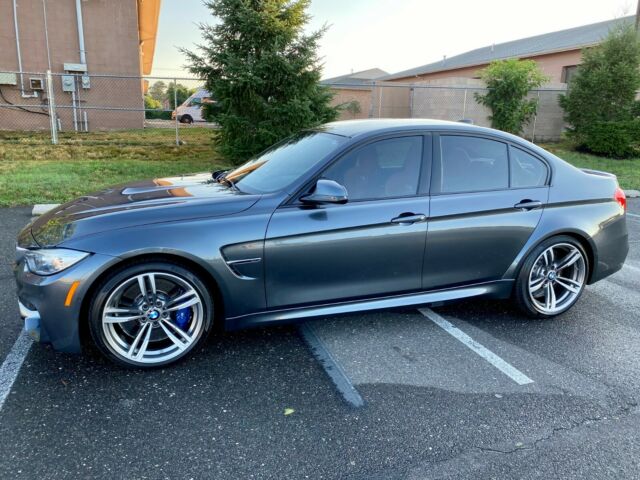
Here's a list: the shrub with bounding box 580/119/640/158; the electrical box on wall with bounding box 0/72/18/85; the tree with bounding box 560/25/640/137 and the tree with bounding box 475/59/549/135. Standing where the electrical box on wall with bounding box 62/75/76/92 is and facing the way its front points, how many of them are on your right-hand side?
1

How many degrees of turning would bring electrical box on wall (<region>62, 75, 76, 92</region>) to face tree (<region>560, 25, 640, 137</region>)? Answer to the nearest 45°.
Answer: approximately 45° to its left

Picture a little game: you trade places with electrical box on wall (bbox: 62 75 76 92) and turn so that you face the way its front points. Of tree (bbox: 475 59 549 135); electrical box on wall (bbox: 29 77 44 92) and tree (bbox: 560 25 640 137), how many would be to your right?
1

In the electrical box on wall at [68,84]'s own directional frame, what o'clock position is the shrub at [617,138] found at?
The shrub is roughly at 10 o'clock from the electrical box on wall.

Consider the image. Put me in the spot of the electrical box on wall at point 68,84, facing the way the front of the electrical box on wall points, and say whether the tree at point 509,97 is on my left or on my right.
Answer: on my left

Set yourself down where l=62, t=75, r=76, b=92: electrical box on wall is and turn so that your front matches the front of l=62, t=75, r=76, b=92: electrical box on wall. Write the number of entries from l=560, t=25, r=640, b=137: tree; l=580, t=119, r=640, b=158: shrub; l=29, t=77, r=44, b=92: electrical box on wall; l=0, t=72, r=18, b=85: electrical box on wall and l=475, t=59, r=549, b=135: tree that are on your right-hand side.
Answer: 2

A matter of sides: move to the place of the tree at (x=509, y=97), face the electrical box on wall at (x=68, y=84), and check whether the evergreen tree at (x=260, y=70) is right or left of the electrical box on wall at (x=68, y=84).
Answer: left

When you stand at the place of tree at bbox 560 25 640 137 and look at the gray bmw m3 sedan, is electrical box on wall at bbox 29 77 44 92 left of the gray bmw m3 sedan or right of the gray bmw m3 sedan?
right

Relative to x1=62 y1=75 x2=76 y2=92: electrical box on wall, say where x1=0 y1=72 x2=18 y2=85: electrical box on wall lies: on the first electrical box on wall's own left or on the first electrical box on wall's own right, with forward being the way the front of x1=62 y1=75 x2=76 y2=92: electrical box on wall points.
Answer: on the first electrical box on wall's own right

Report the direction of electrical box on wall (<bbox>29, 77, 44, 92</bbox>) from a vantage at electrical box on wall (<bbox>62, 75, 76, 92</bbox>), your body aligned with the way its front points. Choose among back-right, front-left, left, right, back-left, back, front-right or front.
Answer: right

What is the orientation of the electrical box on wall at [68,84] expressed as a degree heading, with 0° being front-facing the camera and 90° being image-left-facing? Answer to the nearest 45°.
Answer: approximately 0°

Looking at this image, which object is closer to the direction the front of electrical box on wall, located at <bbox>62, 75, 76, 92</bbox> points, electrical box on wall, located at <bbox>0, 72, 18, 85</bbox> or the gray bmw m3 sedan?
the gray bmw m3 sedan

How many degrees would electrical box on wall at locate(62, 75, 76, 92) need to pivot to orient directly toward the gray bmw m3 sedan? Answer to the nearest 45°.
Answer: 0° — it already faces it

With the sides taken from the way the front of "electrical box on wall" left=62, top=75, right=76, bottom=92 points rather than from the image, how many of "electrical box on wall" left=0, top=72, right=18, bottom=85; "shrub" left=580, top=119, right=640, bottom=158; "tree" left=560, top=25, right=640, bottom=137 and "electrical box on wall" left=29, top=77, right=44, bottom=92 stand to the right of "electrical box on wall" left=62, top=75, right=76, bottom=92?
2
